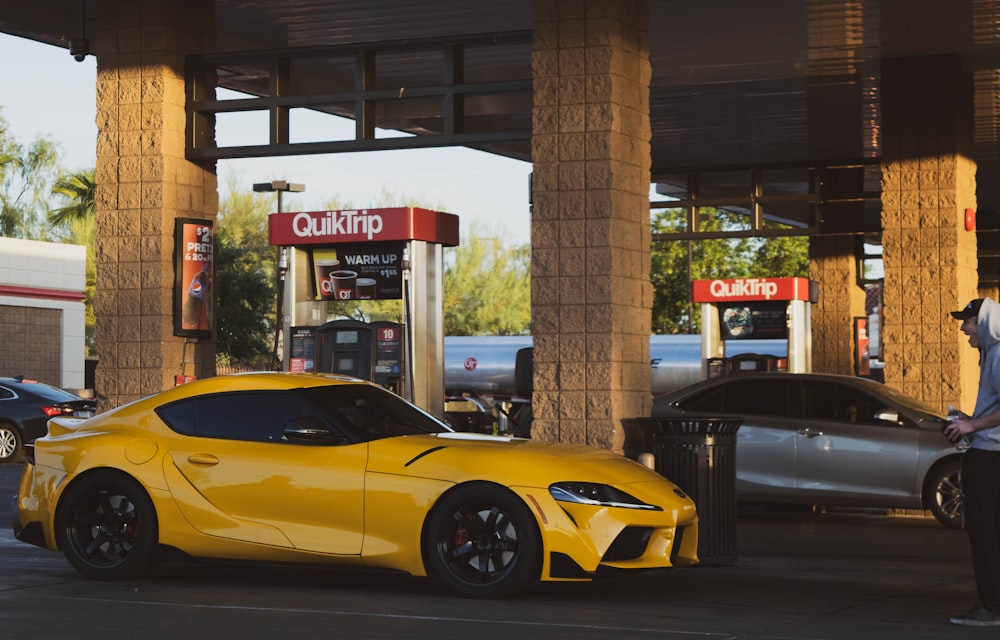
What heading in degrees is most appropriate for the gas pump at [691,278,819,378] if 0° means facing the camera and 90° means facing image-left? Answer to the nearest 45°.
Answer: approximately 0°

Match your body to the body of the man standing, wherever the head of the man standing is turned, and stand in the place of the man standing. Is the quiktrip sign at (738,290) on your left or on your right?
on your right

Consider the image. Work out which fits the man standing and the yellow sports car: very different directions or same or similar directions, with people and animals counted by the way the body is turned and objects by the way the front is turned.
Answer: very different directions

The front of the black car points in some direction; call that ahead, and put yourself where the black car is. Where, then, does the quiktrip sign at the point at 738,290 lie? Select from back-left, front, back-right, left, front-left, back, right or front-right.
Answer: back-right

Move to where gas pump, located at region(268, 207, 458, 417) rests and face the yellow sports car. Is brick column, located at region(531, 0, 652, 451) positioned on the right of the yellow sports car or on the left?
left

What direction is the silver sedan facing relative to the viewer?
to the viewer's right

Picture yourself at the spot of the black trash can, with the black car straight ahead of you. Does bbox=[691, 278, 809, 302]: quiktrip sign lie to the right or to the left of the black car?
right

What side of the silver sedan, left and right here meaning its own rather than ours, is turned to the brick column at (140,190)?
back

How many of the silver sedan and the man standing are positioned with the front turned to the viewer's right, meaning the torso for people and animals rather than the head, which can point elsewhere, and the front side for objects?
1

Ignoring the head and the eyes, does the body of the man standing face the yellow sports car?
yes

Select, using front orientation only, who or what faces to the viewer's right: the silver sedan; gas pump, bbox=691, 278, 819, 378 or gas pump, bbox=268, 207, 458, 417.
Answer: the silver sedan

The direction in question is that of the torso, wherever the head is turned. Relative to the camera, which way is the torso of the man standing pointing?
to the viewer's left

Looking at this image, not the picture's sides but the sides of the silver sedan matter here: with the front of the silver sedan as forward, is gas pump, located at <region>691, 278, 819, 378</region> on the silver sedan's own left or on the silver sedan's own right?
on the silver sedan's own left
